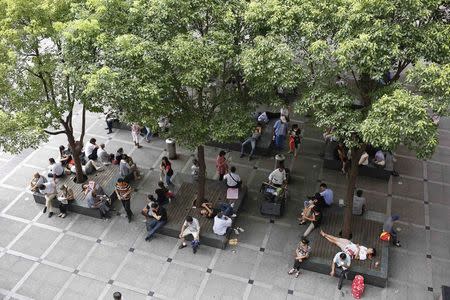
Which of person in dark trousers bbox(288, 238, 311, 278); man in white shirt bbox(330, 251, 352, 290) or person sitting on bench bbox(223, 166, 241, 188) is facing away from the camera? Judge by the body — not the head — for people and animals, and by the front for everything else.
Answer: the person sitting on bench

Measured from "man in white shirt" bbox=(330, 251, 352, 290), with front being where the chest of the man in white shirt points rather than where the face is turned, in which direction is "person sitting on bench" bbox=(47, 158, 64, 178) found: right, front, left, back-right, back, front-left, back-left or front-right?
right

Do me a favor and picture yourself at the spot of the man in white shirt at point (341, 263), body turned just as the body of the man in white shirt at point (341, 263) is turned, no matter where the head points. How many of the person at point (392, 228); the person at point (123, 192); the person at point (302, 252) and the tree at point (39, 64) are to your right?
3

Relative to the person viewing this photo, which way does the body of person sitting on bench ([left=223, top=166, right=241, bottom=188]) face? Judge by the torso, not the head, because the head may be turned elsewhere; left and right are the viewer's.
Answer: facing away from the viewer

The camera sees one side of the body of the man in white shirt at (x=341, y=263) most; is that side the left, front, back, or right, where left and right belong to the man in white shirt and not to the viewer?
front

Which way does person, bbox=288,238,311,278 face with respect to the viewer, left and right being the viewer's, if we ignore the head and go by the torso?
facing the viewer and to the left of the viewer

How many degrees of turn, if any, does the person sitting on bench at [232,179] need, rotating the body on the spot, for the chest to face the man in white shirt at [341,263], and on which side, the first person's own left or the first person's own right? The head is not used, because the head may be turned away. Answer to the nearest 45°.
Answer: approximately 135° to the first person's own right

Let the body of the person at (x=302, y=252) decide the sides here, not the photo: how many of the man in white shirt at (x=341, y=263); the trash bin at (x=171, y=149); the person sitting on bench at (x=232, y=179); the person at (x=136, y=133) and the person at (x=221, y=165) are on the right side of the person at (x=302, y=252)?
4

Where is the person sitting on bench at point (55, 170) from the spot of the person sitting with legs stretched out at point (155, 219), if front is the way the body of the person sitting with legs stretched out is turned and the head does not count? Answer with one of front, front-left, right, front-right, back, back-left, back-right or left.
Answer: right

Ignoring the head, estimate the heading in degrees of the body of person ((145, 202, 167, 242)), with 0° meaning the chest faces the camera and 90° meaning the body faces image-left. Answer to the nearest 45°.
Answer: approximately 45°

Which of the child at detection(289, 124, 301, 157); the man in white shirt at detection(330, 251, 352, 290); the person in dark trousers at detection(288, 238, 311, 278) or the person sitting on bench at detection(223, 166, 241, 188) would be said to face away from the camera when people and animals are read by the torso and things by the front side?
the person sitting on bench

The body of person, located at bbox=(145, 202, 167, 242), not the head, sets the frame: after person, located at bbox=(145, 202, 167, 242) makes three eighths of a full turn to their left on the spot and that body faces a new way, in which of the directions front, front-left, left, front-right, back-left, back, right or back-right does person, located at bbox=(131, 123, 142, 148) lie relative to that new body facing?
left

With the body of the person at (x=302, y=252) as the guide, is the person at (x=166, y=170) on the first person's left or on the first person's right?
on the first person's right
